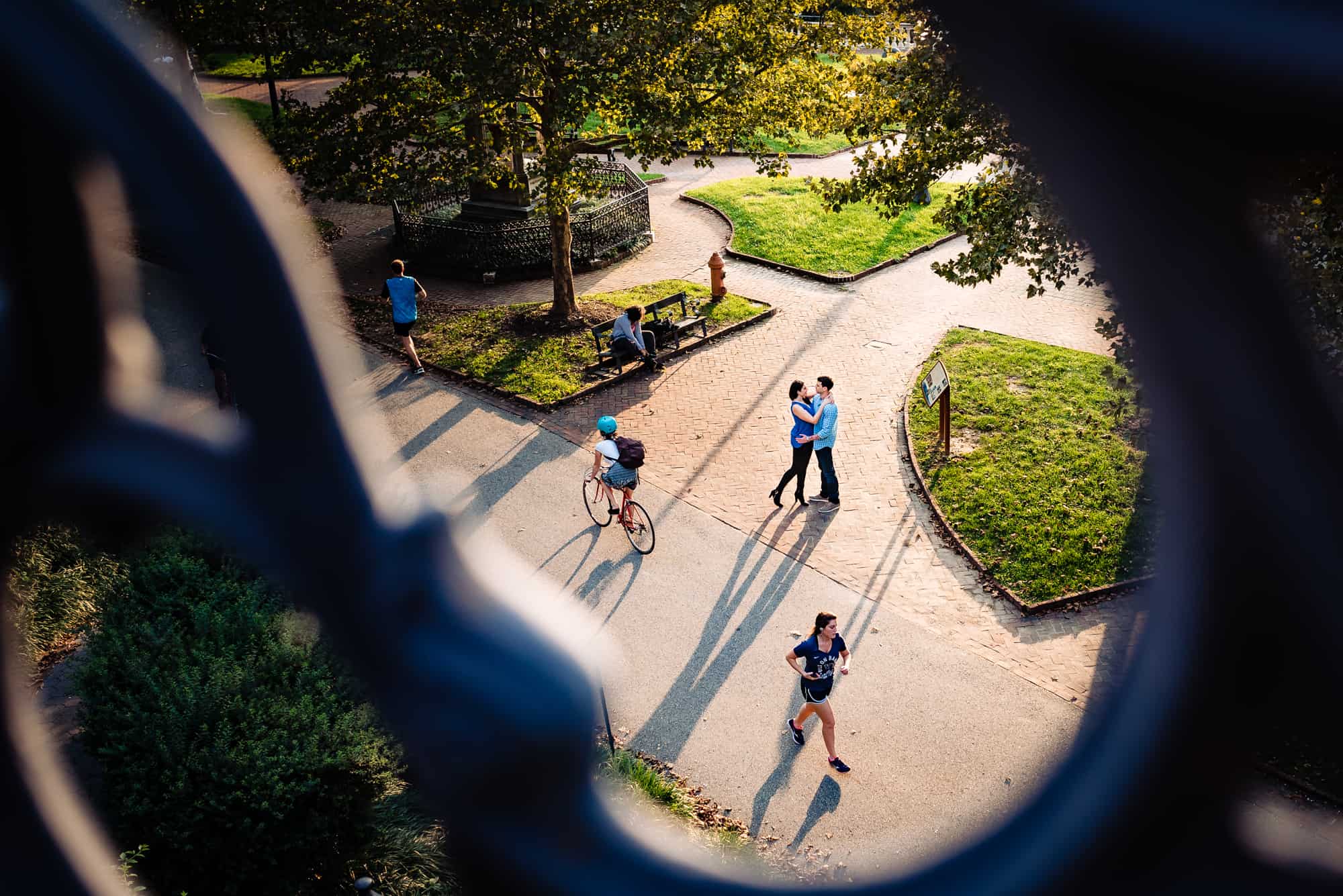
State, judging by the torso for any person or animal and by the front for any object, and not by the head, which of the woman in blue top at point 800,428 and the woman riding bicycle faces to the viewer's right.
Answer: the woman in blue top

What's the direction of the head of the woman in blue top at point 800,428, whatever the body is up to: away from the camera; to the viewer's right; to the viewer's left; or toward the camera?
to the viewer's right

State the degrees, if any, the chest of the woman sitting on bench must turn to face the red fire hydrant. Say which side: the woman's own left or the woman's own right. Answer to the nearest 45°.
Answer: approximately 90° to the woman's own left

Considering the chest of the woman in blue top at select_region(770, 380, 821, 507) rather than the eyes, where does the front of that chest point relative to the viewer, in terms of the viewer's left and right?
facing to the right of the viewer

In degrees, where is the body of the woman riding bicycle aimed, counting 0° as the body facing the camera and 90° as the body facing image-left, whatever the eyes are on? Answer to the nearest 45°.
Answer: approximately 135°

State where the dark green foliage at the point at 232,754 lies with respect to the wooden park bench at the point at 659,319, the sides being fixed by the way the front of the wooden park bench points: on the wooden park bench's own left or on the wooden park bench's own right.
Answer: on the wooden park bench's own right

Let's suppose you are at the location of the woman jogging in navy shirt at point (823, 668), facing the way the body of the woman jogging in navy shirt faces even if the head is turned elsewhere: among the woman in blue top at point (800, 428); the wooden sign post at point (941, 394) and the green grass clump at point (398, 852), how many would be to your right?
1

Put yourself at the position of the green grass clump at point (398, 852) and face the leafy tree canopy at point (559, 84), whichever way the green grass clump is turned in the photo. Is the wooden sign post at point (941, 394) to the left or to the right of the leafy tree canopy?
right

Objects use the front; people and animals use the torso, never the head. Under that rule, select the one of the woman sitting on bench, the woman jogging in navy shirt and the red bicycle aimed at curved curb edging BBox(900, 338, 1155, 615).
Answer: the woman sitting on bench

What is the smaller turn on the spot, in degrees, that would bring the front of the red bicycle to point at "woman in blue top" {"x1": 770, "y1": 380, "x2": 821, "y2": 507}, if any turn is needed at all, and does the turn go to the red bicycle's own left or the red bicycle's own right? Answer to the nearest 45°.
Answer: approximately 135° to the red bicycle's own right
